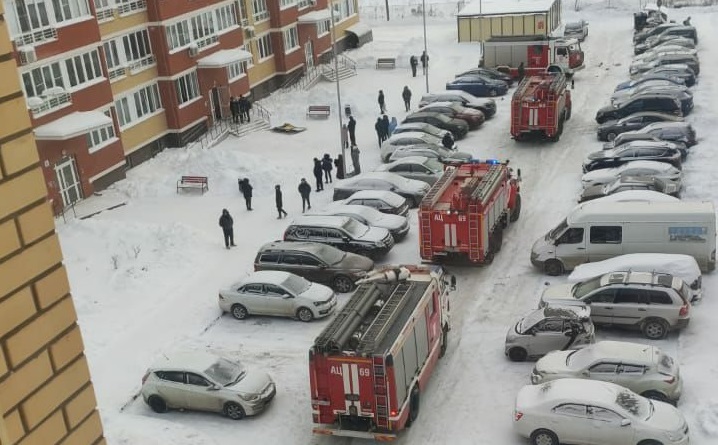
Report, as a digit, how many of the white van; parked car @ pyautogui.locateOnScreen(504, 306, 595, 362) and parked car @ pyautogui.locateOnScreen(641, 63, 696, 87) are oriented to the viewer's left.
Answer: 3

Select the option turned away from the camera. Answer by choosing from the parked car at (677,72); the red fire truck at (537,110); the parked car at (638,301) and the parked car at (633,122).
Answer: the red fire truck

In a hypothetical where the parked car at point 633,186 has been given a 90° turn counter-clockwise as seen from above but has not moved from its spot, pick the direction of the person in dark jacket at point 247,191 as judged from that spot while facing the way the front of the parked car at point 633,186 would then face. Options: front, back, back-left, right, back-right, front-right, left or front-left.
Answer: right

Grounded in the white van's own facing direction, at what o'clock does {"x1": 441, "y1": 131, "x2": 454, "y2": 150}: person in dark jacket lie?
The person in dark jacket is roughly at 2 o'clock from the white van.

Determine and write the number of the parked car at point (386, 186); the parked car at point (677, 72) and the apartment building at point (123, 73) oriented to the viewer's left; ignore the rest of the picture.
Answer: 1

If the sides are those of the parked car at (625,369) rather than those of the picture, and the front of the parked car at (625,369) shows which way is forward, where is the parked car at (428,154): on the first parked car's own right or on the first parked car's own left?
on the first parked car's own right

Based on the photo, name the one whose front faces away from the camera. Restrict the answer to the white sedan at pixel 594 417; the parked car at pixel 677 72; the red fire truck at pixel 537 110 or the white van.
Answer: the red fire truck

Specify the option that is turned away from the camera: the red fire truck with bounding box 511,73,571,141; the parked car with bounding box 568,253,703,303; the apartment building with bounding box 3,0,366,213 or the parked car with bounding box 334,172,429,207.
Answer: the red fire truck

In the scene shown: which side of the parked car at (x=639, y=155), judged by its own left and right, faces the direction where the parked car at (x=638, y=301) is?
left

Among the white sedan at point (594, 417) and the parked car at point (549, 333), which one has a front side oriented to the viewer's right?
the white sedan

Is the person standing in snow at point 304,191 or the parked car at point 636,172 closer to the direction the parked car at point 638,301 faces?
the person standing in snow

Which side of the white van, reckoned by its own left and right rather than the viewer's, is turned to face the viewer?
left

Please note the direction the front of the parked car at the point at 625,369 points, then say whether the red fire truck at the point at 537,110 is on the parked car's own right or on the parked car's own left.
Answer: on the parked car's own right

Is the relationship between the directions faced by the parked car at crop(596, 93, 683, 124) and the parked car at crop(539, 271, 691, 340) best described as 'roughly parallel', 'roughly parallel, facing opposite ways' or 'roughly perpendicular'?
roughly parallel

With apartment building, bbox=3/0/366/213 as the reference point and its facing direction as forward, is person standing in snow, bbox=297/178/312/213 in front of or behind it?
in front

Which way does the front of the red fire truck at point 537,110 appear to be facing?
away from the camera

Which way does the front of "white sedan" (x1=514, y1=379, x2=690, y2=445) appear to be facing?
to the viewer's right

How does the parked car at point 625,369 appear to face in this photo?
to the viewer's left
